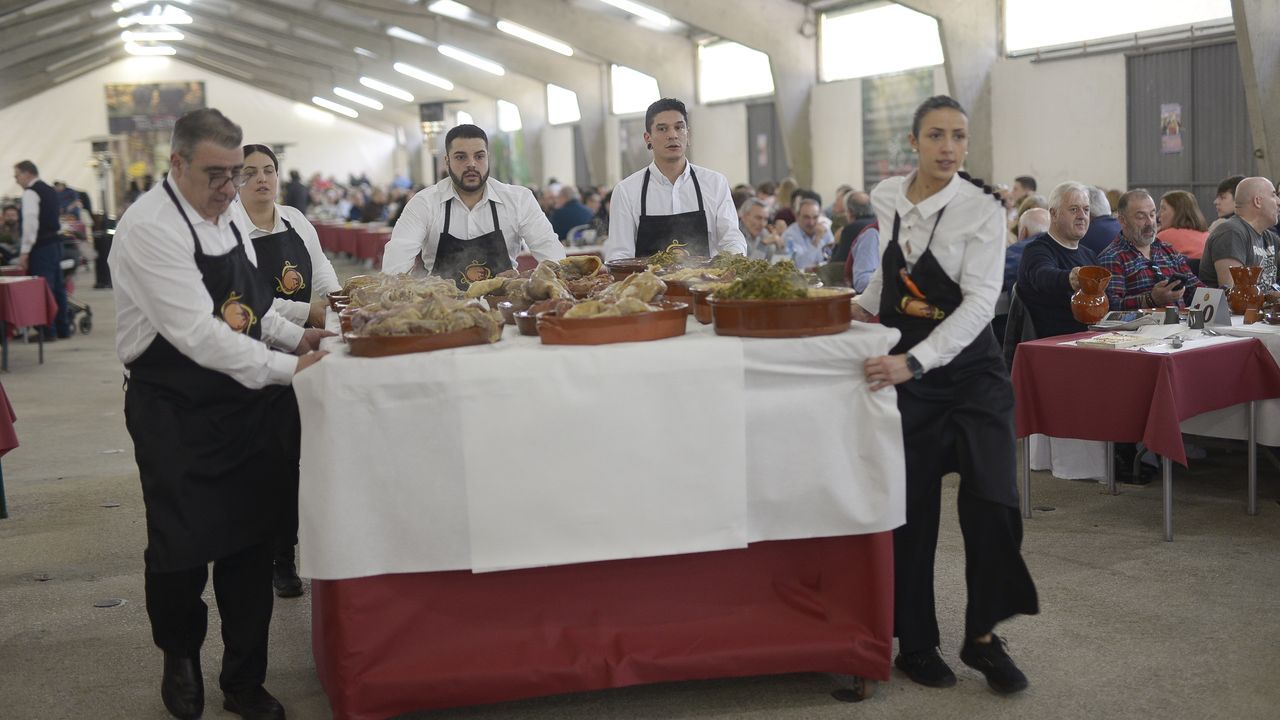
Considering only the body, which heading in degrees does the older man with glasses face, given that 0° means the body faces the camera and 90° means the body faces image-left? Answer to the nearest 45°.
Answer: approximately 315°

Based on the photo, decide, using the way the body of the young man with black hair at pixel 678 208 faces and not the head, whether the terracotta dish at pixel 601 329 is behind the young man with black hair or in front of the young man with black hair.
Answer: in front

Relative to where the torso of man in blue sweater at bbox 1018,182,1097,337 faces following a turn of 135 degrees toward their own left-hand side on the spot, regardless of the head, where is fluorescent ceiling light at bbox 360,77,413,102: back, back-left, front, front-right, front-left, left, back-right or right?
front-left

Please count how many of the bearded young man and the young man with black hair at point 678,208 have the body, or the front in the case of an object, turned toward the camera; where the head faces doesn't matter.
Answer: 2

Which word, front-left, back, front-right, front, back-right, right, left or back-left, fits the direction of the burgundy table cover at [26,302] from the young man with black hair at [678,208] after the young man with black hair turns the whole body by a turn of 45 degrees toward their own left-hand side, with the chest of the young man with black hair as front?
back

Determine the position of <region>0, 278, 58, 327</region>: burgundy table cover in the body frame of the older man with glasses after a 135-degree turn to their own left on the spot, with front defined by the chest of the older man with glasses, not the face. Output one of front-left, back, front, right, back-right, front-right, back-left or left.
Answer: front

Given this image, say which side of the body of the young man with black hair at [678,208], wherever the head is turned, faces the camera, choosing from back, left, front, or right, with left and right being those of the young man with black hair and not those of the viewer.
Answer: front

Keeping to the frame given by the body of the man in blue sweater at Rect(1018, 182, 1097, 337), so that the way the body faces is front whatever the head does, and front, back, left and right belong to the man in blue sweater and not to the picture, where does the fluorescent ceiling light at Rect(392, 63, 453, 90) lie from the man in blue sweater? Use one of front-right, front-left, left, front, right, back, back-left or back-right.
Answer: back

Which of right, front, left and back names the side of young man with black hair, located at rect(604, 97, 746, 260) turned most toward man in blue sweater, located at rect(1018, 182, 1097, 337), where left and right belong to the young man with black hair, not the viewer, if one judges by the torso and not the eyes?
left

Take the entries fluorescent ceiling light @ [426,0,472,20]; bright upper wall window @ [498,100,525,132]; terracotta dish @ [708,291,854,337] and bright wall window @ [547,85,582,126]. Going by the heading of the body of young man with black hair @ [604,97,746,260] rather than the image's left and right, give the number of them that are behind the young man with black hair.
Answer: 3

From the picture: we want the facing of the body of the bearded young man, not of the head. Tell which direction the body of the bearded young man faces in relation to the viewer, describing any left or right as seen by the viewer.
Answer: facing the viewer

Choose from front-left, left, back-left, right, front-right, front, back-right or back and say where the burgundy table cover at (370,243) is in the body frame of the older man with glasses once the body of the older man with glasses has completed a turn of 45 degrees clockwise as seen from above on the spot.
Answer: back
